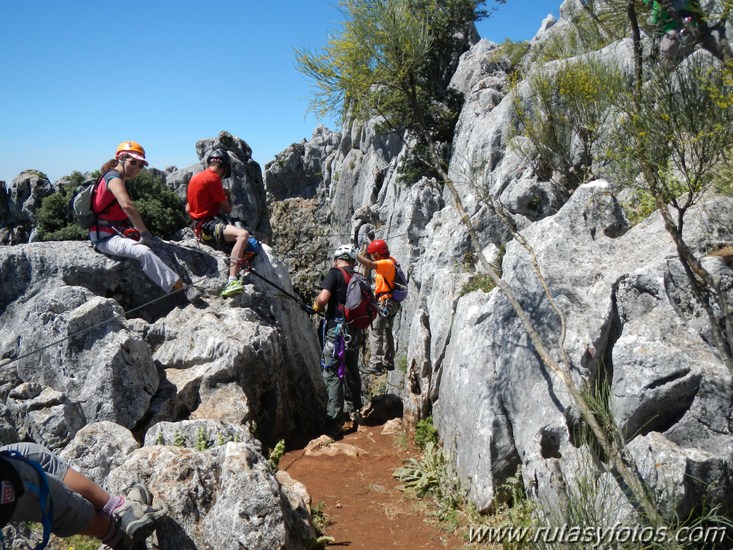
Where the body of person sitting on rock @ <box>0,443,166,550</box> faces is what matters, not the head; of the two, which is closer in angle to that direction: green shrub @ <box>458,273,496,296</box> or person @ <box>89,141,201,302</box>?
the green shrub

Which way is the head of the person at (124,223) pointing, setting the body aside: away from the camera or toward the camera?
toward the camera

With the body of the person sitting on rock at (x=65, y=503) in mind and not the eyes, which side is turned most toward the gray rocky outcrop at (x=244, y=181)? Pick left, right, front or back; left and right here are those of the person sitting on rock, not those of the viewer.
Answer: left

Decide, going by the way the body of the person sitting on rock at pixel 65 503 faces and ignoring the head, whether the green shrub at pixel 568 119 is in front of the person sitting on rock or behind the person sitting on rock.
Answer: in front

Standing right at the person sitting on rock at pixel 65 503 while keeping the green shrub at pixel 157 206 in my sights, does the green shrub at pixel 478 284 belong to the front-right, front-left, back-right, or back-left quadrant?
front-right

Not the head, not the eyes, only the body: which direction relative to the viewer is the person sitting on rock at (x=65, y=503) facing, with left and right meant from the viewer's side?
facing to the right of the viewer

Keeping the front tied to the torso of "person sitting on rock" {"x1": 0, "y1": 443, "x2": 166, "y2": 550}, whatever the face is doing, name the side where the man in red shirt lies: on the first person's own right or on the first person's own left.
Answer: on the first person's own left

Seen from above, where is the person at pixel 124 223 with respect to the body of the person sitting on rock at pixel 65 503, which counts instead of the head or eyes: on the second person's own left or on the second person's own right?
on the second person's own left

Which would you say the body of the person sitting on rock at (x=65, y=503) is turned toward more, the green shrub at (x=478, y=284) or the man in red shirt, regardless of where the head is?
the green shrub

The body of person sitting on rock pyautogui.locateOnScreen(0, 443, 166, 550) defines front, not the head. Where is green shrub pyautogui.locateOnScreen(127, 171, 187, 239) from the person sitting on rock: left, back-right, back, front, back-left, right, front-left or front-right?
left

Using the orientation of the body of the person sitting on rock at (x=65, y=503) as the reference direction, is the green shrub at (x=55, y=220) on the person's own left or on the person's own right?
on the person's own left
